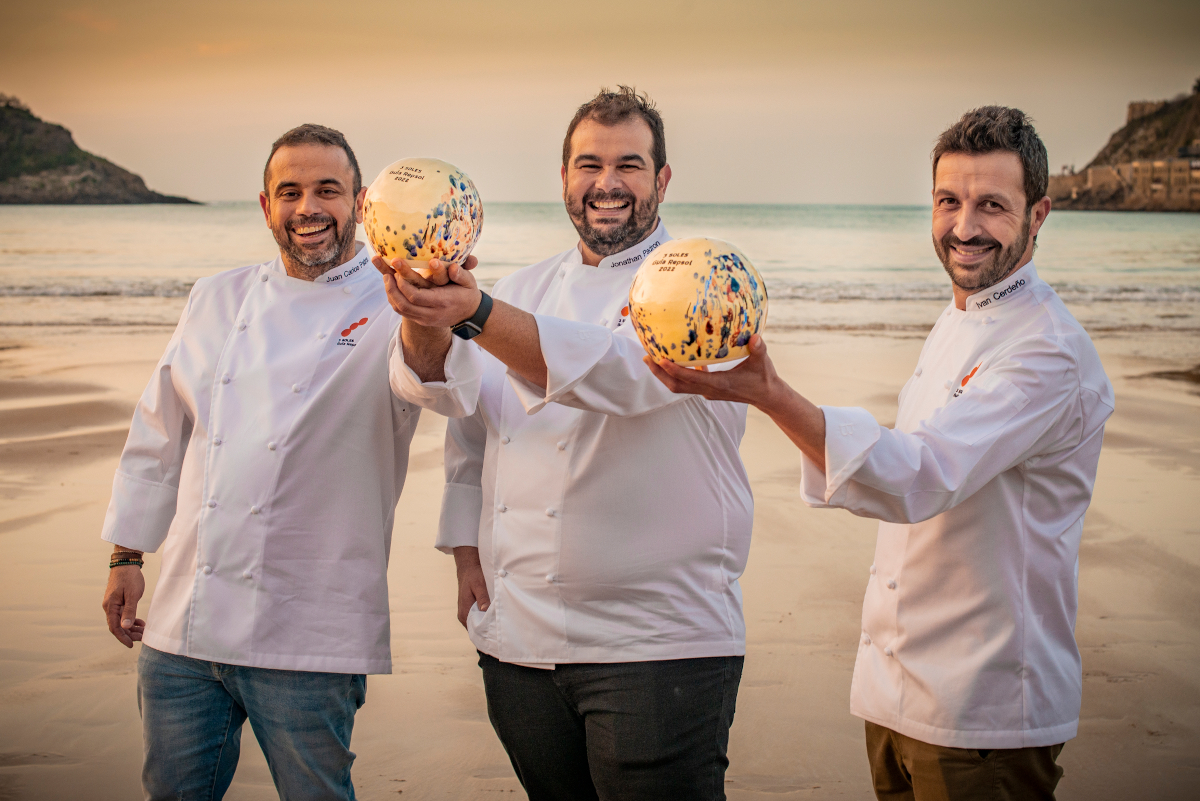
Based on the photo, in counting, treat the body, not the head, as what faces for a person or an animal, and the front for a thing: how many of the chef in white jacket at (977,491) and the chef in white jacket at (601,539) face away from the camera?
0

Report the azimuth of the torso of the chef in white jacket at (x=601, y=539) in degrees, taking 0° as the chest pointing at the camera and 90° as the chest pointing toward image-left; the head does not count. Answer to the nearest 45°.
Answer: approximately 45°

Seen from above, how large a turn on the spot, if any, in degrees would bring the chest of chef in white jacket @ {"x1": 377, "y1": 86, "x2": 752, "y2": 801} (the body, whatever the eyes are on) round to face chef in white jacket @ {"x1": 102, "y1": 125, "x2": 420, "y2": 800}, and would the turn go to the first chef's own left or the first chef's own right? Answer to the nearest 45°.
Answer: approximately 45° to the first chef's own right

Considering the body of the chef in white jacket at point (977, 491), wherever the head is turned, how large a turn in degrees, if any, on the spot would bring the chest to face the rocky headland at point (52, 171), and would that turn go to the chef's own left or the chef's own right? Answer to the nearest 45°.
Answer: approximately 90° to the chef's own right

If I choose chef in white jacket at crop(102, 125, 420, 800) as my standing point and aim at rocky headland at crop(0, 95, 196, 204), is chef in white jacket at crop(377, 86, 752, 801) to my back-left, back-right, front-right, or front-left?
back-right

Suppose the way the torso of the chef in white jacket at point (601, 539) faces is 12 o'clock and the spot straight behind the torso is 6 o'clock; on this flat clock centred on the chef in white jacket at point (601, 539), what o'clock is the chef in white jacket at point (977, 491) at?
the chef in white jacket at point (977, 491) is roughly at 8 o'clock from the chef in white jacket at point (601, 539).
